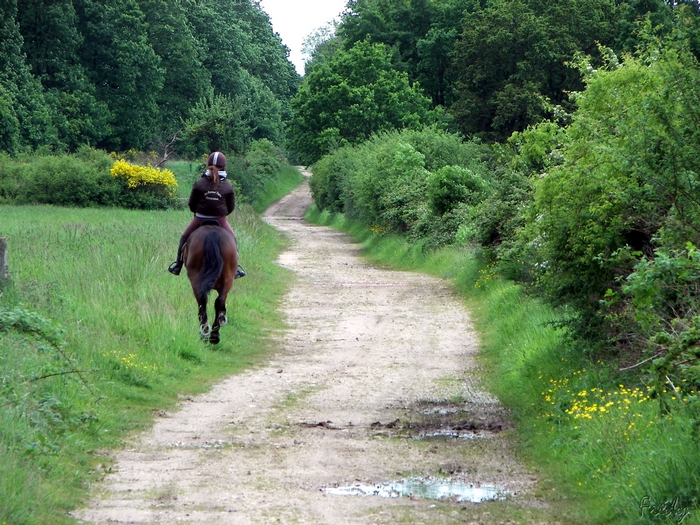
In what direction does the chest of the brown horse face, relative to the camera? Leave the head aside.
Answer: away from the camera

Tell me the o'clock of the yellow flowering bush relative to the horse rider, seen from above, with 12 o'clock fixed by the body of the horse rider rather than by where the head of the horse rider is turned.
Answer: The yellow flowering bush is roughly at 12 o'clock from the horse rider.

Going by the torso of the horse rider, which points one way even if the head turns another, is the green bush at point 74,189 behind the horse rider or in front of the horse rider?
in front

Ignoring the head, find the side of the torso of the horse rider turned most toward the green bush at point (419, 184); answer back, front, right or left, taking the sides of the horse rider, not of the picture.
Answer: front

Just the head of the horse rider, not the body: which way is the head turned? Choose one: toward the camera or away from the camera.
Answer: away from the camera

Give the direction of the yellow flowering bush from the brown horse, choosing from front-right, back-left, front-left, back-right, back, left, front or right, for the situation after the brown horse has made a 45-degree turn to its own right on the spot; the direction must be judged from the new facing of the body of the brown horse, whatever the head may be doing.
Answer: front-left

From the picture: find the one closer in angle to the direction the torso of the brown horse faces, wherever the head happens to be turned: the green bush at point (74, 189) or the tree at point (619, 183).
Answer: the green bush

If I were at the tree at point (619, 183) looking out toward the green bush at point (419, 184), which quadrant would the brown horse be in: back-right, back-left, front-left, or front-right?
front-left

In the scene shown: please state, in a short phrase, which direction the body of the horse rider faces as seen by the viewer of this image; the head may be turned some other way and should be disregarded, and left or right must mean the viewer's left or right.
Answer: facing away from the viewer
